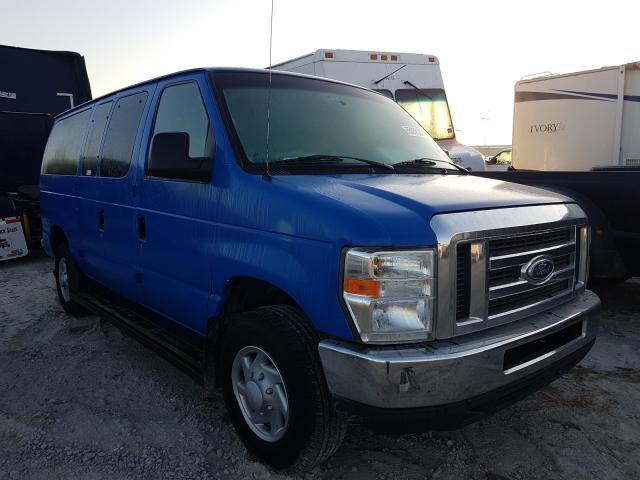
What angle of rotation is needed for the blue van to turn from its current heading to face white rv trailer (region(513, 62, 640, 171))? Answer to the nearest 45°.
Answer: approximately 90° to its left

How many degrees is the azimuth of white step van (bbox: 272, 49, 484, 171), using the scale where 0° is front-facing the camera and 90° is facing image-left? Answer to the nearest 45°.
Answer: approximately 315°

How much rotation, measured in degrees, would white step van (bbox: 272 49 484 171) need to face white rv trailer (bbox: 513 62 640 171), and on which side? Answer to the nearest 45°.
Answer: approximately 45° to its left

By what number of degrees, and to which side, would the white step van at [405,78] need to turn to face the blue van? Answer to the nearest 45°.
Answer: approximately 45° to its right

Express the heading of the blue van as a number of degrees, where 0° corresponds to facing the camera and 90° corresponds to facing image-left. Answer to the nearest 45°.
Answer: approximately 315°

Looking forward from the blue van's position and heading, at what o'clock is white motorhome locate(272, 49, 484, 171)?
The white motorhome is roughly at 8 o'clock from the blue van.
